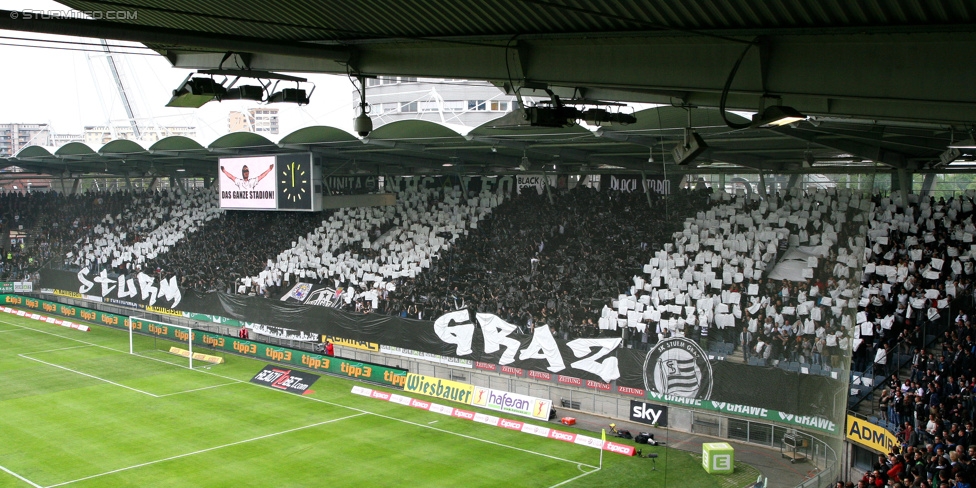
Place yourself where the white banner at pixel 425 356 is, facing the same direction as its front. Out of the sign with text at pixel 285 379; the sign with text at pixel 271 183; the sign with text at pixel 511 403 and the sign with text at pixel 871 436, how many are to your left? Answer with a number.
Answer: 2

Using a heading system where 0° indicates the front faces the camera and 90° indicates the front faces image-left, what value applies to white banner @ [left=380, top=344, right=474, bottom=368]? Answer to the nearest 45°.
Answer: approximately 45°

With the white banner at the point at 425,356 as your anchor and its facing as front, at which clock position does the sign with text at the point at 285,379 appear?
The sign with text is roughly at 2 o'clock from the white banner.

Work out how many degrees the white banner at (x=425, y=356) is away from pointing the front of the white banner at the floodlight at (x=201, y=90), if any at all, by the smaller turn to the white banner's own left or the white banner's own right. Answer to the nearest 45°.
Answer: approximately 45° to the white banner's own left

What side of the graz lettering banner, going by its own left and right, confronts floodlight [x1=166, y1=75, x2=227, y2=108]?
front
